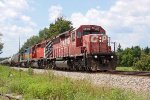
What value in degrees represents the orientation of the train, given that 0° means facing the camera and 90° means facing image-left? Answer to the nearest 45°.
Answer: approximately 315°
